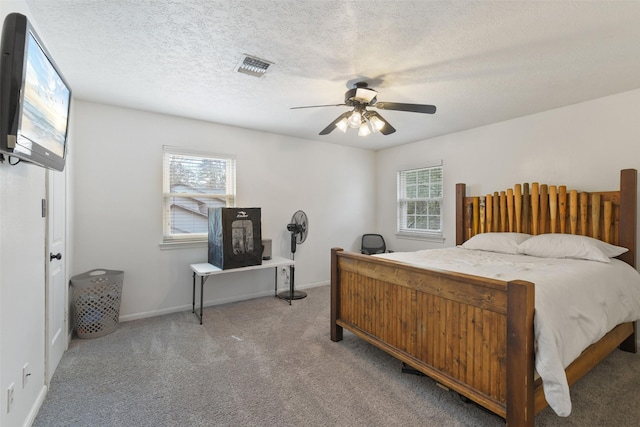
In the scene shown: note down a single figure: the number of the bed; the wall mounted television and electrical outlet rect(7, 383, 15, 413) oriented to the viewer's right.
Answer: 2

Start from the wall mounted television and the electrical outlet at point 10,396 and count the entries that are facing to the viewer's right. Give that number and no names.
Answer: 2

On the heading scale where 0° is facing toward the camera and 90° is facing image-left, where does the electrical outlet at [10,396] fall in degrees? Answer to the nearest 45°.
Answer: approximately 270°

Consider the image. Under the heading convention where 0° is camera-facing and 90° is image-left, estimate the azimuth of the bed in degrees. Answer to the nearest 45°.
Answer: approximately 45°

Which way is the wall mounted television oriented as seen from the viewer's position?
to the viewer's right

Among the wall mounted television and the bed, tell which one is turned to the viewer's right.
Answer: the wall mounted television

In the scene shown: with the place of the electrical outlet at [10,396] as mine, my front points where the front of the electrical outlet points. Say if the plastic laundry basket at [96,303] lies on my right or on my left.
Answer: on my left

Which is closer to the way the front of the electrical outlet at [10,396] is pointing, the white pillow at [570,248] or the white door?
the white pillow
